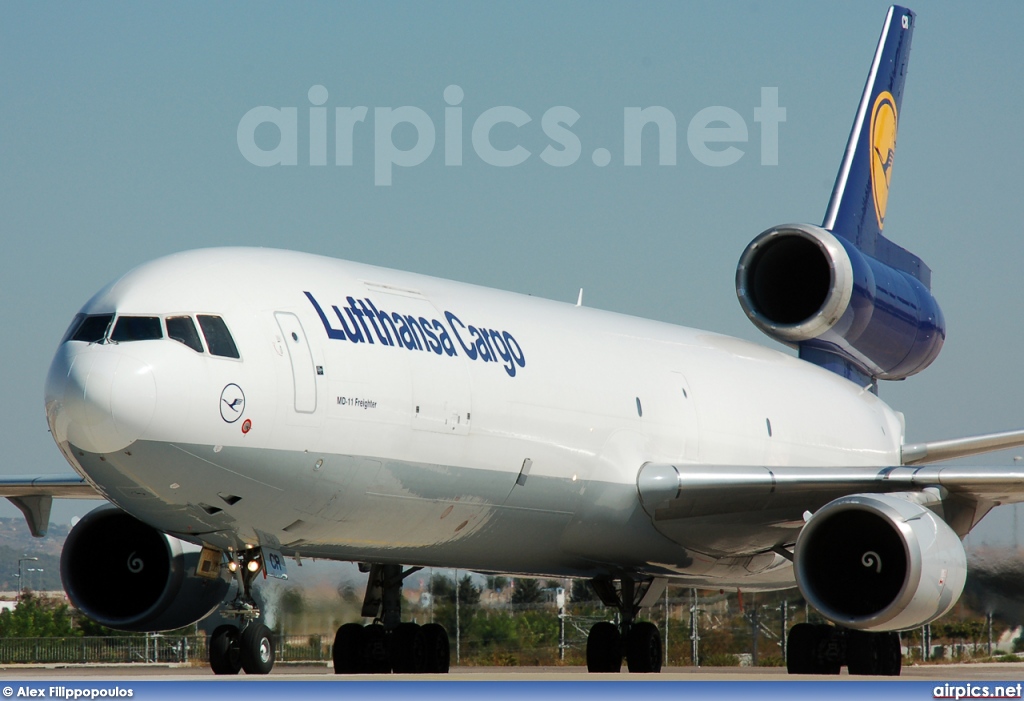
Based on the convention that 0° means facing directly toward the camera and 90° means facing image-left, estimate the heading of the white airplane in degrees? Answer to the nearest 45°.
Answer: approximately 45°

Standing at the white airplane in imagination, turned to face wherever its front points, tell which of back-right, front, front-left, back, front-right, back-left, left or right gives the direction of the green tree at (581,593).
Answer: back-right

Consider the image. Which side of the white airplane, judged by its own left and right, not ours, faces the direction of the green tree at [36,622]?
right

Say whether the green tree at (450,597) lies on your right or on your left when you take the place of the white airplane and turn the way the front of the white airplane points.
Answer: on your right

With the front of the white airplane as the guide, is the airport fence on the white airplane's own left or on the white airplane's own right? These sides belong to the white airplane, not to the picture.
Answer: on the white airplane's own right
